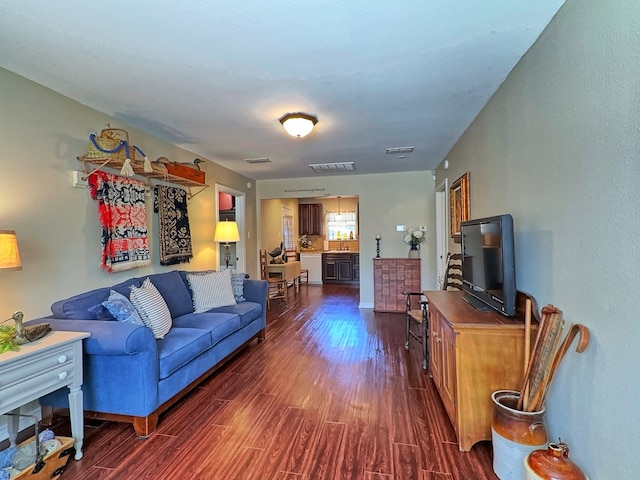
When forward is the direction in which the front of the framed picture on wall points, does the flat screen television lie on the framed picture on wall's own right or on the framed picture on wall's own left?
on the framed picture on wall's own left

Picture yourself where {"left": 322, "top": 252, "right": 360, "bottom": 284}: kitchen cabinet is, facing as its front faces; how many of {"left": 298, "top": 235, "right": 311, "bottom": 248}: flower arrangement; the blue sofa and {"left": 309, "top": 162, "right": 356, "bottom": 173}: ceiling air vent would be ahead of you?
2

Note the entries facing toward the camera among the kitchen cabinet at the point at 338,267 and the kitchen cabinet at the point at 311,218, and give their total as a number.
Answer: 2

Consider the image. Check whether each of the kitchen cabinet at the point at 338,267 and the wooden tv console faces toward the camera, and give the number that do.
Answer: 1

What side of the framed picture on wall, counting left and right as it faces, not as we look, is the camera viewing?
left

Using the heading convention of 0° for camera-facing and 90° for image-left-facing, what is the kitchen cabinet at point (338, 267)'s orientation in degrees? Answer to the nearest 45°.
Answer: approximately 0°

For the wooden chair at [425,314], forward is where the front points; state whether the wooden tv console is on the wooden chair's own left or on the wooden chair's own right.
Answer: on the wooden chair's own left

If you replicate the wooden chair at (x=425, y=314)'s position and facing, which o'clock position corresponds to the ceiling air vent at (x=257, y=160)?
The ceiling air vent is roughly at 2 o'clock from the wooden chair.

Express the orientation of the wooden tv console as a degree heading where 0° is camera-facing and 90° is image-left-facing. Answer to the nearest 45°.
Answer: approximately 90°

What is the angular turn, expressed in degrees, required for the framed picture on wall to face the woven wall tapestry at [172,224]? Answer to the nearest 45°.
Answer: approximately 45° to its left

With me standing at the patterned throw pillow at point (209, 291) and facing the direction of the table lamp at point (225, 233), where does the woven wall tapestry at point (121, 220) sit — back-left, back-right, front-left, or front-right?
back-left

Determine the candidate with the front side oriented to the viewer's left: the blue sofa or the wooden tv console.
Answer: the wooden tv console

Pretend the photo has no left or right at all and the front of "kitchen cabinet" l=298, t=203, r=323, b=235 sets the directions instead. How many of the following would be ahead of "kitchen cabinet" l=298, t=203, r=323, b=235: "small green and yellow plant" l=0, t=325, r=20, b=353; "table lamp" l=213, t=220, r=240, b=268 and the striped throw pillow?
3

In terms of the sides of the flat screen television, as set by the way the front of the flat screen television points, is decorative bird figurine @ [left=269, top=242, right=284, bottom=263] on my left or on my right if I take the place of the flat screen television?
on my right

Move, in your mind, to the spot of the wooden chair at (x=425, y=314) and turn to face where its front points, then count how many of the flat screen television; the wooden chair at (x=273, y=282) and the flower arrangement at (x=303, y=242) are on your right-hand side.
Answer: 2

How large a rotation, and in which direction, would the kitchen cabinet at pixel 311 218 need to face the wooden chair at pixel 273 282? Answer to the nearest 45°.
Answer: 0° — it already faces it
